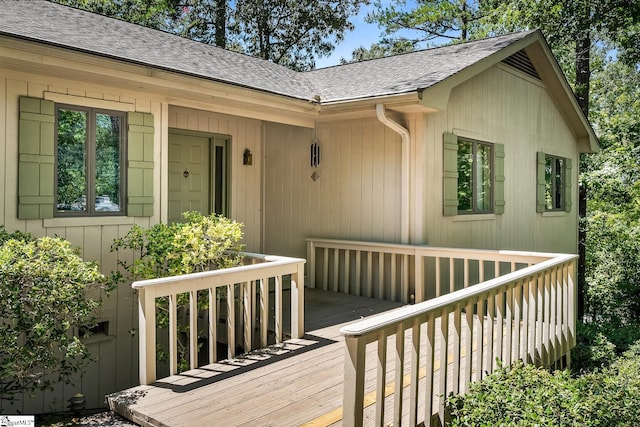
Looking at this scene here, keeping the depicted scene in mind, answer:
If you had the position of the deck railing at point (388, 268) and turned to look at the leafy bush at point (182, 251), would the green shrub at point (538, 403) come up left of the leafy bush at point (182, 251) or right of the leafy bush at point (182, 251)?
left

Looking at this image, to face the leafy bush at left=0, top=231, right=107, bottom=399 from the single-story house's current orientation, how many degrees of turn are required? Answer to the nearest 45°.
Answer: approximately 90° to its right

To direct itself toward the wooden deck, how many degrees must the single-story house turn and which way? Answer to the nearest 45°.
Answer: approximately 45° to its right

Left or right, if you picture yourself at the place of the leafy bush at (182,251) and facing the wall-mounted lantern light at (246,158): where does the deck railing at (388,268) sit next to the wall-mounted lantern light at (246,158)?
right

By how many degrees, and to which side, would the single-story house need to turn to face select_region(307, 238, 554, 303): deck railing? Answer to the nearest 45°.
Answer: approximately 45° to its left

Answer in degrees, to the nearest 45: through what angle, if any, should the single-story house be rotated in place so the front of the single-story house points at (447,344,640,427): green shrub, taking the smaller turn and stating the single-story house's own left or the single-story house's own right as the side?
0° — it already faces it

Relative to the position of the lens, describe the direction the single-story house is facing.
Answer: facing the viewer and to the right of the viewer
